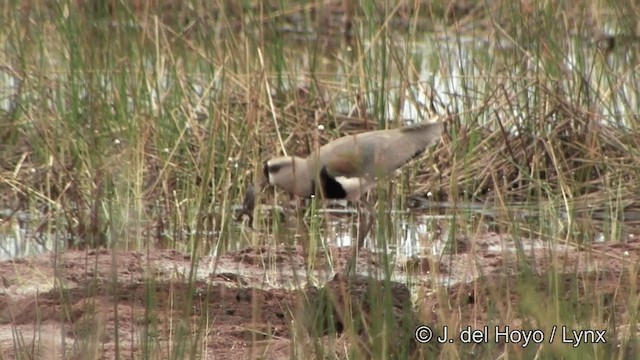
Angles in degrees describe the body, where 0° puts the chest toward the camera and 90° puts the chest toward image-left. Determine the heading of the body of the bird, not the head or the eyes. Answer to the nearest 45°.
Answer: approximately 90°
